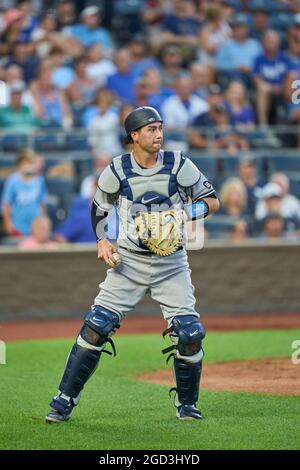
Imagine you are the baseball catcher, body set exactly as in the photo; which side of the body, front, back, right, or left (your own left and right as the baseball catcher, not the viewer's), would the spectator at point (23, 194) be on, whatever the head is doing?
back

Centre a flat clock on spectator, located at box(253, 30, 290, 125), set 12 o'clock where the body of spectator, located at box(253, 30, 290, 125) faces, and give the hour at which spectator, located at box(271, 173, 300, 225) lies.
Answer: spectator, located at box(271, 173, 300, 225) is roughly at 12 o'clock from spectator, located at box(253, 30, 290, 125).

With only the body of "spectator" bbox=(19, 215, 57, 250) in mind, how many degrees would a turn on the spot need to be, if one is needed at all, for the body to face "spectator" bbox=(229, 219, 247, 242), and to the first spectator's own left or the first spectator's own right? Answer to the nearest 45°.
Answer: approximately 90° to the first spectator's own left

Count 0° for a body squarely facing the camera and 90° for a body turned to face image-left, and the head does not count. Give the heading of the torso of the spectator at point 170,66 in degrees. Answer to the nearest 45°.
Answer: approximately 0°

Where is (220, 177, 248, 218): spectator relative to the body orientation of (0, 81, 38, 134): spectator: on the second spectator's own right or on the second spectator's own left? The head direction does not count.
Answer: on the second spectator's own left

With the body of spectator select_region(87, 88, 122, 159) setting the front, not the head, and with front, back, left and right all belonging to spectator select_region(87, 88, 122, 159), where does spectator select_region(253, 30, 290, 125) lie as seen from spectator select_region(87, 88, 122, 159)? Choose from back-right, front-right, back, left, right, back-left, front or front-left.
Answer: back-left
